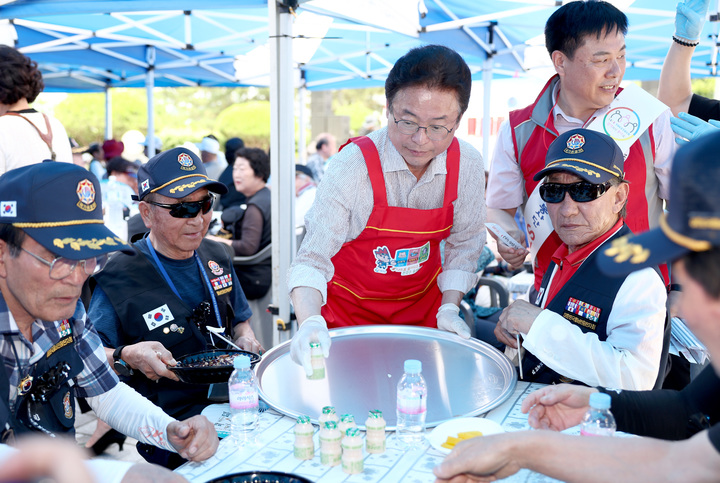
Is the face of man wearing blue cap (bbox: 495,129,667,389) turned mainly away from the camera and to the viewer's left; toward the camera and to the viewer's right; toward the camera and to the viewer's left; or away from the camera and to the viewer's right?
toward the camera and to the viewer's left

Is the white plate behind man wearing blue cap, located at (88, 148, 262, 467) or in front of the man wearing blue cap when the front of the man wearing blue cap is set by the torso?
in front

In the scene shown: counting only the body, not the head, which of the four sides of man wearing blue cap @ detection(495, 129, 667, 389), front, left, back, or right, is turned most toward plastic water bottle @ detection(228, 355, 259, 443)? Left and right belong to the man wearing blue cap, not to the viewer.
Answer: front

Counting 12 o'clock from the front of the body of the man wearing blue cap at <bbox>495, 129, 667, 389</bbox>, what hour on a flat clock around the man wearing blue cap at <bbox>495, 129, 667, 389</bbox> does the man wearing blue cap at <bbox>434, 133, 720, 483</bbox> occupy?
the man wearing blue cap at <bbox>434, 133, 720, 483</bbox> is roughly at 10 o'clock from the man wearing blue cap at <bbox>495, 129, 667, 389</bbox>.

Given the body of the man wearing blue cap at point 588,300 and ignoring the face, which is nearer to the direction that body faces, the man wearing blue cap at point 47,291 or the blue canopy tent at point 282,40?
the man wearing blue cap

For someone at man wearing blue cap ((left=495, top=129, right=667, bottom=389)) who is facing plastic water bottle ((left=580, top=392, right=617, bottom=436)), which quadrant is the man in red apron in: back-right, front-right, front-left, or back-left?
back-right

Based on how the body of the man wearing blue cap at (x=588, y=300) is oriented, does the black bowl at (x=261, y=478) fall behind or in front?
in front

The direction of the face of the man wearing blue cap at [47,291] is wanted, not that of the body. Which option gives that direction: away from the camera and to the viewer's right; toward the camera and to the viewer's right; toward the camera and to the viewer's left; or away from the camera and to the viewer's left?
toward the camera and to the viewer's right

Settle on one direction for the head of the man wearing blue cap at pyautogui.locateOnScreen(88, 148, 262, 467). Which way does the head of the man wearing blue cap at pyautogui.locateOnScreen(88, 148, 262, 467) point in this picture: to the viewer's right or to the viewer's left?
to the viewer's right

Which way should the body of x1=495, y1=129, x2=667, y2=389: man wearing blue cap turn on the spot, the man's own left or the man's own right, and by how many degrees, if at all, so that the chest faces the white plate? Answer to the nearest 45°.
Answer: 0° — they already face it

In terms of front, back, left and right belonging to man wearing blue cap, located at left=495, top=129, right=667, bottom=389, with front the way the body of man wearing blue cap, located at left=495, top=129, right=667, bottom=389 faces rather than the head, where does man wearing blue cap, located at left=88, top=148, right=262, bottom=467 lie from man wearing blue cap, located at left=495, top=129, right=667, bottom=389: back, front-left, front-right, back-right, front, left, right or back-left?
front-right
